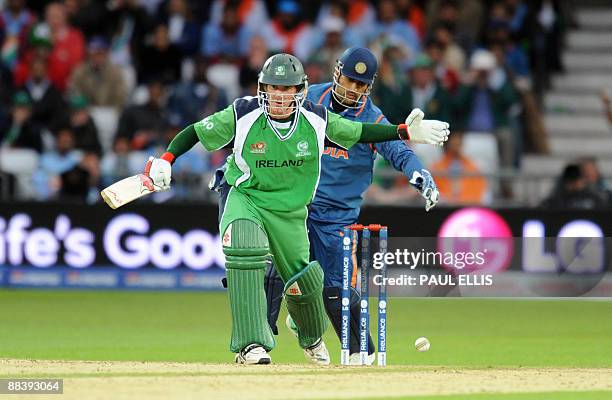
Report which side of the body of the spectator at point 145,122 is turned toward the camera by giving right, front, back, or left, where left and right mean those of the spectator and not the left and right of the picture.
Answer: front

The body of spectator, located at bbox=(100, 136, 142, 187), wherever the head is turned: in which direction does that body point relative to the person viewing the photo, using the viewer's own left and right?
facing the viewer

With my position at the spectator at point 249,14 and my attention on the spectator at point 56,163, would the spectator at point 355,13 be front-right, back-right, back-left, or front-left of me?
back-left

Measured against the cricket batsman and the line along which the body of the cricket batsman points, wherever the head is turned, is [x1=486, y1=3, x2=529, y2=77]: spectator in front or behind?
behind

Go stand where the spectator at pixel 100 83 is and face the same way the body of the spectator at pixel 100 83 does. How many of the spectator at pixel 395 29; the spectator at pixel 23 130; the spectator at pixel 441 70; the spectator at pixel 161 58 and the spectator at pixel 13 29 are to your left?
3

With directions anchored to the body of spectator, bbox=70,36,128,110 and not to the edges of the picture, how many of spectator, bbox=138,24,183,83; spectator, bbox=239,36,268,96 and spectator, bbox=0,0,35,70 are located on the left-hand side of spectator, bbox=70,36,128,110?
2

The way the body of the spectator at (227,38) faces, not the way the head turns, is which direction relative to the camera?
toward the camera
